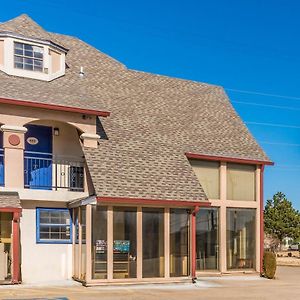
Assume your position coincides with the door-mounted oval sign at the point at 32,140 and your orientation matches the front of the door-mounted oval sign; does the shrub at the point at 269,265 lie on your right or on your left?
on your left

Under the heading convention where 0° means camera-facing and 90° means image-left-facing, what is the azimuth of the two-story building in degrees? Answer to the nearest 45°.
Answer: approximately 0°
